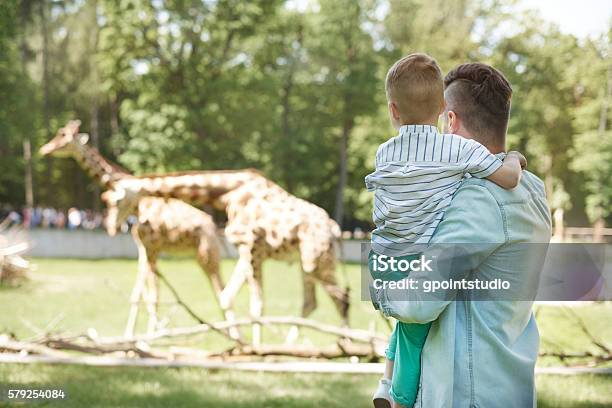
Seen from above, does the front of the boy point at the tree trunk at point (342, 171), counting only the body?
yes

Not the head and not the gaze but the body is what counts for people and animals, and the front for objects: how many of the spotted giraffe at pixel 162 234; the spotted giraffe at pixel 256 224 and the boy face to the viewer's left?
2

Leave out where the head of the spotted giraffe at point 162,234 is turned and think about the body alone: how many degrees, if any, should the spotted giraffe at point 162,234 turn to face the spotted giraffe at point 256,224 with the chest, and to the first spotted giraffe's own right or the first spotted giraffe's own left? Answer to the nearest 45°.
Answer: approximately 135° to the first spotted giraffe's own left

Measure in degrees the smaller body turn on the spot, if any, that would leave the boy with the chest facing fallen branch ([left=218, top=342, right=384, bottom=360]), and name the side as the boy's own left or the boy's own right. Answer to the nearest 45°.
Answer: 0° — they already face it

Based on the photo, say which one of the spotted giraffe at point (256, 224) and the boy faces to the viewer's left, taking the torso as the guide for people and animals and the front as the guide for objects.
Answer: the spotted giraffe

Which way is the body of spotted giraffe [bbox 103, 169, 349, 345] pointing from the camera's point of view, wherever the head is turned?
to the viewer's left

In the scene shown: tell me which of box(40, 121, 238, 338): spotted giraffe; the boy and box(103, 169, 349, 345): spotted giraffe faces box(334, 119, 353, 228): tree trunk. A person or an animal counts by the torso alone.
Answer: the boy

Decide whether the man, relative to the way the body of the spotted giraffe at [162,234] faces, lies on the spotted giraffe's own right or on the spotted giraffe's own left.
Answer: on the spotted giraffe's own left

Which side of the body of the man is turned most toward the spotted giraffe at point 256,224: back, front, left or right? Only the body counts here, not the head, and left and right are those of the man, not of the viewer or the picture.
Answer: front

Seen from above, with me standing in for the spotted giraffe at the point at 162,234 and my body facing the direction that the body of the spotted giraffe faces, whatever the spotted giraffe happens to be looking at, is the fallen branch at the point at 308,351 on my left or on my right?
on my left

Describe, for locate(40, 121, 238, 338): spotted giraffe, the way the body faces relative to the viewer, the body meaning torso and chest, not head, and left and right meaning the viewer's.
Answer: facing to the left of the viewer

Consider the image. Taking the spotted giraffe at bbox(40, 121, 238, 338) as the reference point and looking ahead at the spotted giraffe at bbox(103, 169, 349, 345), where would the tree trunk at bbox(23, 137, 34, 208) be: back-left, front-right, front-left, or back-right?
back-left

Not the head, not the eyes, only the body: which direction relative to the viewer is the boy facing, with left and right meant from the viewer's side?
facing away from the viewer

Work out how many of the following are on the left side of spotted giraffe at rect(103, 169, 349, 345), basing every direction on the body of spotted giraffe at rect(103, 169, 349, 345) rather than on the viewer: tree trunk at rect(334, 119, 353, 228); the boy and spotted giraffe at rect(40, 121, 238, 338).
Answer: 1

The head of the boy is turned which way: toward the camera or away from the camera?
away from the camera

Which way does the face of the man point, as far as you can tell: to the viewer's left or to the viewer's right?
to the viewer's left

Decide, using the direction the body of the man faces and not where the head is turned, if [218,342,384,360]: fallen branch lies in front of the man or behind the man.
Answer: in front
